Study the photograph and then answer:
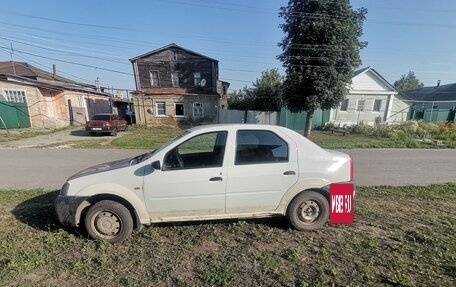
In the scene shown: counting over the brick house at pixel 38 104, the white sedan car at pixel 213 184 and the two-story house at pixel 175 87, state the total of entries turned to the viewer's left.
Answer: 1

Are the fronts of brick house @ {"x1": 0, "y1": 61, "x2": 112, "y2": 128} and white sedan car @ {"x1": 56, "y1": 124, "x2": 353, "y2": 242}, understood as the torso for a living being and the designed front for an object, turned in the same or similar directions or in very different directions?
very different directions

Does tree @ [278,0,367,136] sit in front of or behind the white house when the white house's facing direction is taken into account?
in front

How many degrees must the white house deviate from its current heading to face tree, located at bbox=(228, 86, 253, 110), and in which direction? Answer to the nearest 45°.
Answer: approximately 90° to its right

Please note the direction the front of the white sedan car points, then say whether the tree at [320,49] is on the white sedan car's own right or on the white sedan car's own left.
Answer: on the white sedan car's own right

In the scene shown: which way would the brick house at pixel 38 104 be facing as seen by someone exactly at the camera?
facing the viewer and to the right of the viewer

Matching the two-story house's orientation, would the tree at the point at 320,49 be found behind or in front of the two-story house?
in front

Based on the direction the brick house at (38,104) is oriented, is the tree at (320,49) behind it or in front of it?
in front

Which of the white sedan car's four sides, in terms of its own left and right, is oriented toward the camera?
left

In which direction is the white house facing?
toward the camera

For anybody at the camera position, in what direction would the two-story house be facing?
facing the viewer

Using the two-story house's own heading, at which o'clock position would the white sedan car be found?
The white sedan car is roughly at 12 o'clock from the two-story house.

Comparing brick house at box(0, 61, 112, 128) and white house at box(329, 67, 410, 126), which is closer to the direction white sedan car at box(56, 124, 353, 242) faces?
the brick house

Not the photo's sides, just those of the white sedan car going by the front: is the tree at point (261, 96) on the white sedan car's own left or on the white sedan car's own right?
on the white sedan car's own right

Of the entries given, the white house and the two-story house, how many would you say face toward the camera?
2
